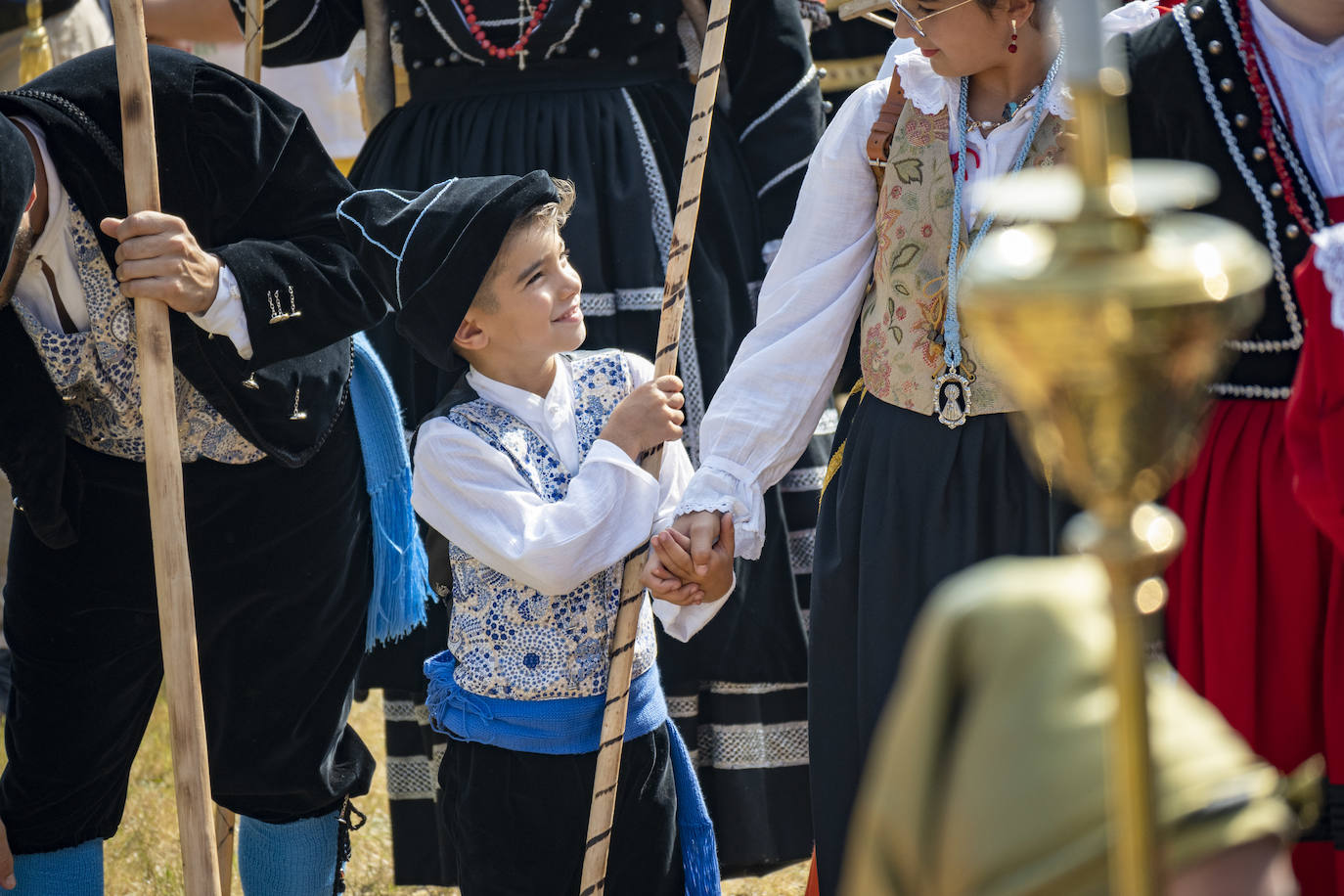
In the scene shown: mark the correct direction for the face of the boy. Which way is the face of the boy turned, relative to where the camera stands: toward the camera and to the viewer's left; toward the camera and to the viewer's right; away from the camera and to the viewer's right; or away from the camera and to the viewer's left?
toward the camera and to the viewer's right

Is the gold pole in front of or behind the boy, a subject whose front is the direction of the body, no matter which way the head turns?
in front

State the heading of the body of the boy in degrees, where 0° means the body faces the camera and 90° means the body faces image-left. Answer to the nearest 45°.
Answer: approximately 315°

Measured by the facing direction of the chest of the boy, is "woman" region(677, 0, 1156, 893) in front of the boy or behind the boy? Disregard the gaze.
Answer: in front

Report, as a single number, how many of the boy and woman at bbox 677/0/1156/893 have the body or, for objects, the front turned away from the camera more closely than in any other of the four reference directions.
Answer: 0

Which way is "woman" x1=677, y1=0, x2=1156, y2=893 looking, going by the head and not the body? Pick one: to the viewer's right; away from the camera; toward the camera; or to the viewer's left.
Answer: to the viewer's left

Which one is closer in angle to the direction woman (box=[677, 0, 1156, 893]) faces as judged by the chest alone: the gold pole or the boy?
the gold pole

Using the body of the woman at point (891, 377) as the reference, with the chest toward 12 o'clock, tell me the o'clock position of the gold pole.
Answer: The gold pole is roughly at 12 o'clock from the woman.

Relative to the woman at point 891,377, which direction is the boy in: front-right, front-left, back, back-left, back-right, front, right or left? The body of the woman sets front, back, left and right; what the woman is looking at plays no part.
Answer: right
